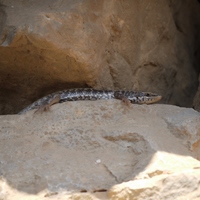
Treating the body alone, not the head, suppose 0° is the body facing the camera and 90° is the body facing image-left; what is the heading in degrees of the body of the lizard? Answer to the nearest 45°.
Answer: approximately 270°
